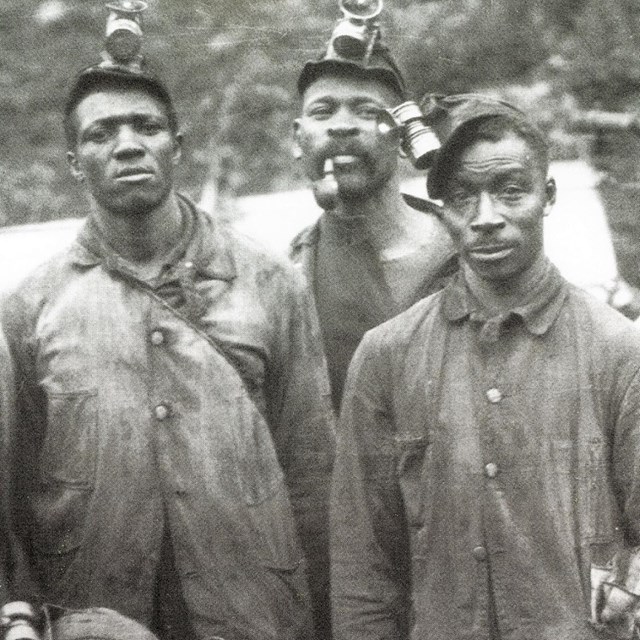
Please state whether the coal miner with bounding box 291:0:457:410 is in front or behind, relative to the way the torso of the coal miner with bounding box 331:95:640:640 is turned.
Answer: behind

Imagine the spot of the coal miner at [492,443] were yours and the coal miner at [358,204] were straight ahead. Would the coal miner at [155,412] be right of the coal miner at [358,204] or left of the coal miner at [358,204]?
left

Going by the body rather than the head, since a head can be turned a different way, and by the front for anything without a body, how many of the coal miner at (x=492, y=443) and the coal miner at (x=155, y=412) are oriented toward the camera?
2

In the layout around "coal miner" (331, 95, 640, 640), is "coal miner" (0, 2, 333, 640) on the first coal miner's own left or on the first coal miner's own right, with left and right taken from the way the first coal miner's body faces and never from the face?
on the first coal miner's own right

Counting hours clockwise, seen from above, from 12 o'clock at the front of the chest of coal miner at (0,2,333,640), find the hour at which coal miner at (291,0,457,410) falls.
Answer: coal miner at (291,0,457,410) is roughly at 8 o'clock from coal miner at (0,2,333,640).

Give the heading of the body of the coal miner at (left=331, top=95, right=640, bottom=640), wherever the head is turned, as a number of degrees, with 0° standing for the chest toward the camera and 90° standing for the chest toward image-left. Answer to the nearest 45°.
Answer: approximately 0°
